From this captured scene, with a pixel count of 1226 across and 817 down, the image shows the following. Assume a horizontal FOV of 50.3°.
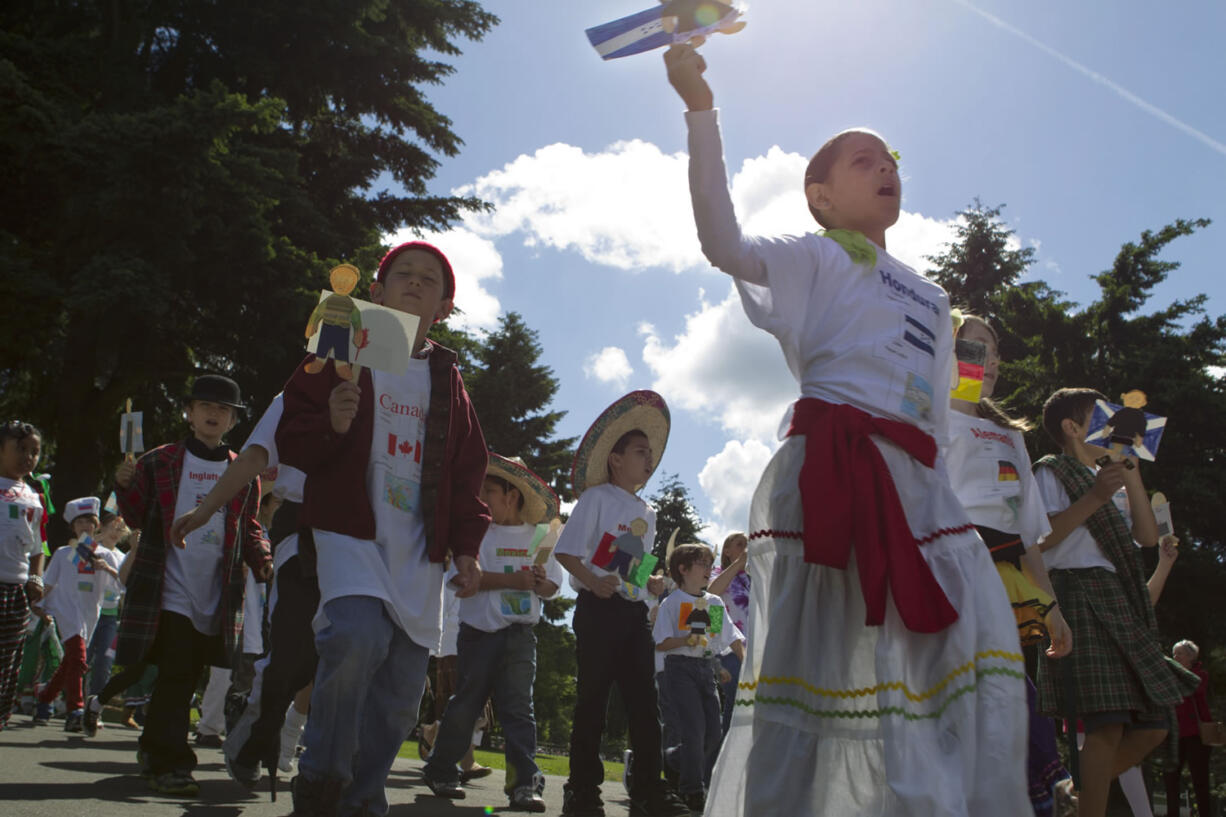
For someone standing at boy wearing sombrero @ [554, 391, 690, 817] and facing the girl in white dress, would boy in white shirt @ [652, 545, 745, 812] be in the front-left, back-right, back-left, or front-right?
back-left

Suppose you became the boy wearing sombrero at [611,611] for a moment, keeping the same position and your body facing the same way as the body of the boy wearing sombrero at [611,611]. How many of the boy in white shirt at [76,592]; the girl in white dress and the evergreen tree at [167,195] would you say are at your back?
2

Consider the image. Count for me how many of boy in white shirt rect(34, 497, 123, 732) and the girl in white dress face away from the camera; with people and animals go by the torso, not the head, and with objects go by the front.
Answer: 0

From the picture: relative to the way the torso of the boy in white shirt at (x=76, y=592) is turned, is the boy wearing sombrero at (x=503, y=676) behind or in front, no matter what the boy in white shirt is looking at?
in front

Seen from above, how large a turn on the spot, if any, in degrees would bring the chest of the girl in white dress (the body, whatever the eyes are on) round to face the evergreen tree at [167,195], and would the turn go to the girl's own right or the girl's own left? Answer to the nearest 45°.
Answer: approximately 180°

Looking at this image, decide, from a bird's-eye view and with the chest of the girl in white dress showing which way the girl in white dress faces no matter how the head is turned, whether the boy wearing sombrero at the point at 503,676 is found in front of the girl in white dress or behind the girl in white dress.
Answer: behind

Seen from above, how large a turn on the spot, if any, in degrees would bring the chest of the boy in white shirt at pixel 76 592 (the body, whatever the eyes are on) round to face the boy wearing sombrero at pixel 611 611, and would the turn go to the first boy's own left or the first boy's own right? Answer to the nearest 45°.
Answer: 0° — they already face them

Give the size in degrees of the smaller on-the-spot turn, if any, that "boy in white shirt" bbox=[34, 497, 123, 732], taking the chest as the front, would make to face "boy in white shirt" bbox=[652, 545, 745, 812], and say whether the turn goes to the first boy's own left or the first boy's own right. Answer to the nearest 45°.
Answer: approximately 45° to the first boy's own left
